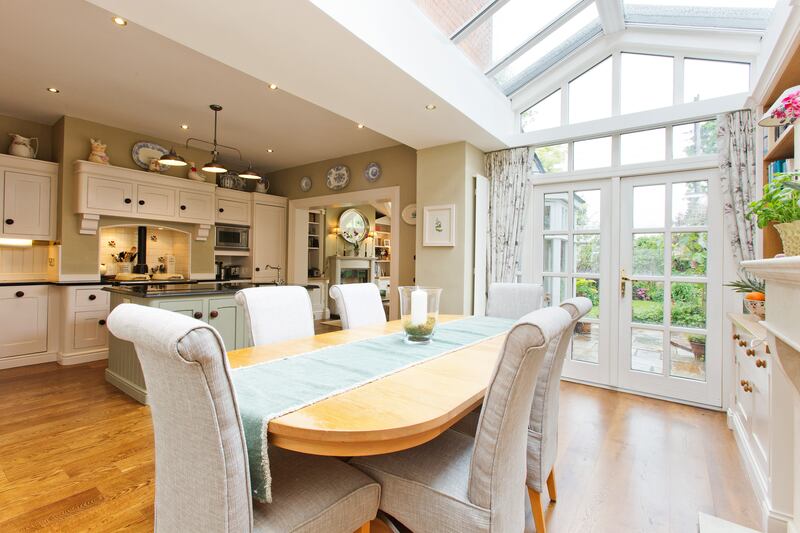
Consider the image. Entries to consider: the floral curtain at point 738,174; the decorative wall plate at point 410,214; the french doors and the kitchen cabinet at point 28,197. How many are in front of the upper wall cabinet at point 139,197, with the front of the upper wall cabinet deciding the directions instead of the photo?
3

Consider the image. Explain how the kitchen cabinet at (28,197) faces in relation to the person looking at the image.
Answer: facing the viewer and to the right of the viewer

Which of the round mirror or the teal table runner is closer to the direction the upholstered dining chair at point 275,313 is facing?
the teal table runner

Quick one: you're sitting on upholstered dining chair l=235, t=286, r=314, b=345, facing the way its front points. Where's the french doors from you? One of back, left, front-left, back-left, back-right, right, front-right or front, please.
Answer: front-left

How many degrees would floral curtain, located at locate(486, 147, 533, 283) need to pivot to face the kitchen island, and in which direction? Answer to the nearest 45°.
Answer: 0° — it already faces it

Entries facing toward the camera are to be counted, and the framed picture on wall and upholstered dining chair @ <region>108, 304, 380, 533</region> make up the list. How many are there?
1

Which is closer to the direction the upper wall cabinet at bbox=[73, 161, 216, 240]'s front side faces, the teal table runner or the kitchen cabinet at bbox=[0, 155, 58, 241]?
the teal table runner

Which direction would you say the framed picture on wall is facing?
toward the camera

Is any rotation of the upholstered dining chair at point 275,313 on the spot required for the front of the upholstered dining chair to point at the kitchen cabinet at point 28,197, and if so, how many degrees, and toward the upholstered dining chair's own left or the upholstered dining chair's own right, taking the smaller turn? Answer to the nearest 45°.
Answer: approximately 180°

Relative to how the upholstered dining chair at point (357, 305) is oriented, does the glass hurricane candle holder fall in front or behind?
in front

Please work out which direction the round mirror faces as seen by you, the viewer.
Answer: facing the viewer and to the left of the viewer

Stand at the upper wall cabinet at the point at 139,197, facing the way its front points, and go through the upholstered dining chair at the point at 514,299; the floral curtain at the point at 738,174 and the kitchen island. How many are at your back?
0

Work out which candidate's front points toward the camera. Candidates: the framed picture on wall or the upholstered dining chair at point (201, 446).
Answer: the framed picture on wall

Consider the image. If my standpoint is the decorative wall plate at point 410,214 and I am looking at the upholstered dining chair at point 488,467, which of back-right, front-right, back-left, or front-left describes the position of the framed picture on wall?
front-left

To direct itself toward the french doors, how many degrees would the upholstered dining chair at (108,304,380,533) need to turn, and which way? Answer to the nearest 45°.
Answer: approximately 45° to its right
